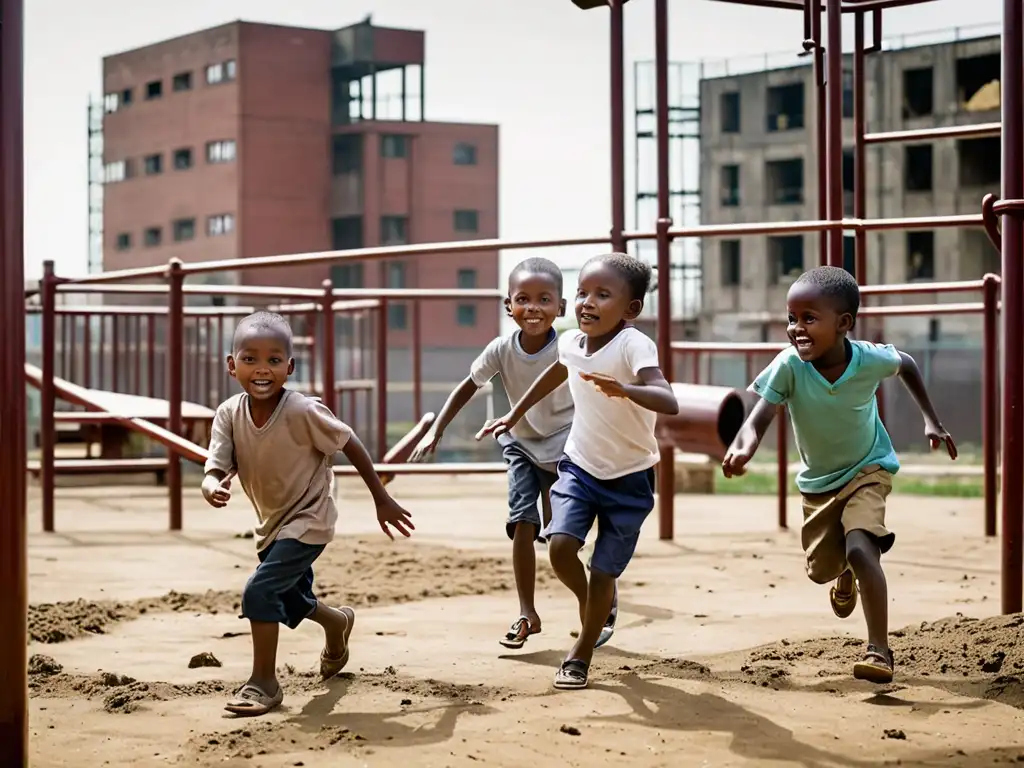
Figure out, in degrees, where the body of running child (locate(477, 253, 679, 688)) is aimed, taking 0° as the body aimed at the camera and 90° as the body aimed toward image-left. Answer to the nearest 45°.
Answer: approximately 45°

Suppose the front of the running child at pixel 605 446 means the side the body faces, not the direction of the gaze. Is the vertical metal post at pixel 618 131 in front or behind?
behind

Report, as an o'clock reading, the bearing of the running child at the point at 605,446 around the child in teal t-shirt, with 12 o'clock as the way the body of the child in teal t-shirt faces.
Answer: The running child is roughly at 1 o'clock from the child in teal t-shirt.

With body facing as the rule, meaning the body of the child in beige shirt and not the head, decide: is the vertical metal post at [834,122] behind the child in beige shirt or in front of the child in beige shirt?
behind

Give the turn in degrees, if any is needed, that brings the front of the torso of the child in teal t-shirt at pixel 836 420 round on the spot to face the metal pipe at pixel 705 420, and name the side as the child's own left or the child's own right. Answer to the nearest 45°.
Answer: approximately 135° to the child's own right

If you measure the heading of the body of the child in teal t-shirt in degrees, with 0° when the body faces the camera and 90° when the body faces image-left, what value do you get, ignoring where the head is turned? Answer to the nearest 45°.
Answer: approximately 45°
